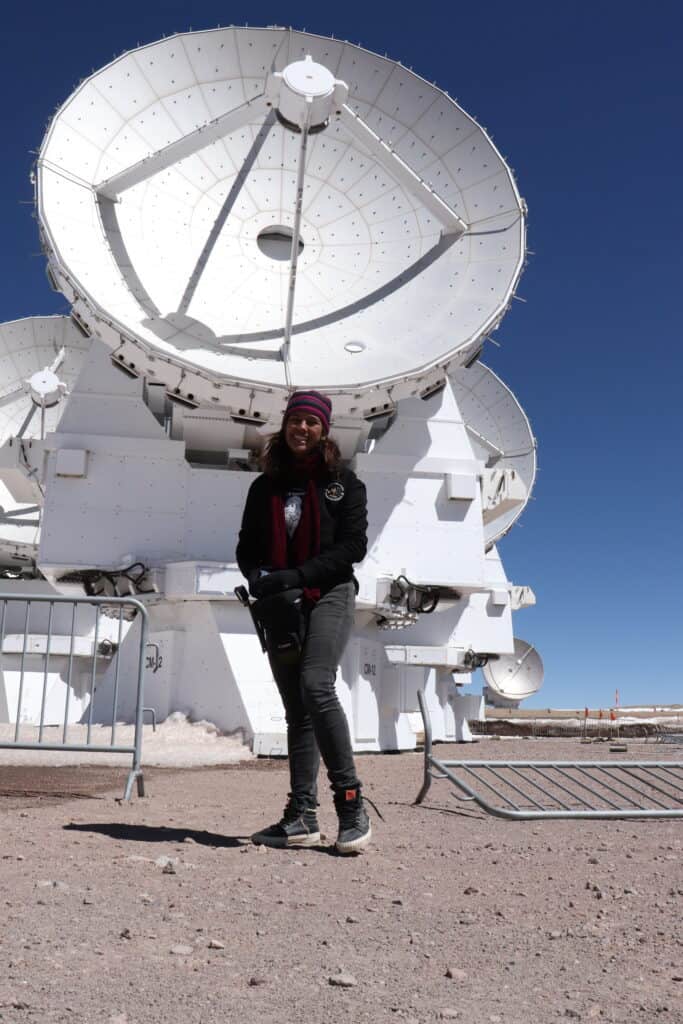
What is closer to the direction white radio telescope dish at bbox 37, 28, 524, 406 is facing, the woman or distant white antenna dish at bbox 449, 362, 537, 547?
the woman

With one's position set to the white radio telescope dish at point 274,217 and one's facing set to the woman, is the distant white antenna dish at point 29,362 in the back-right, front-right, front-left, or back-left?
back-right

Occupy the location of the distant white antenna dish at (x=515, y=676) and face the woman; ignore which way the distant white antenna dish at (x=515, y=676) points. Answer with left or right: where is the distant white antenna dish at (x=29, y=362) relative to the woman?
right

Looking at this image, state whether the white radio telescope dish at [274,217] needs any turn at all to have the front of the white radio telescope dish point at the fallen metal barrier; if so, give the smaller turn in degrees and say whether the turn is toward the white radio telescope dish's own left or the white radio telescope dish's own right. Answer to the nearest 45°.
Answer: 0° — it already faces it

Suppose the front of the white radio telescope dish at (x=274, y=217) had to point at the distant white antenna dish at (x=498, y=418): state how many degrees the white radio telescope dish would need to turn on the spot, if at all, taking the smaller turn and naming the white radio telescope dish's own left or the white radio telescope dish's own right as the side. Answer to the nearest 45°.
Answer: approximately 135° to the white radio telescope dish's own left

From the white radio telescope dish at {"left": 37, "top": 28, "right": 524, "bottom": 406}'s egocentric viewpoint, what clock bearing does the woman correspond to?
The woman is roughly at 12 o'clock from the white radio telescope dish.

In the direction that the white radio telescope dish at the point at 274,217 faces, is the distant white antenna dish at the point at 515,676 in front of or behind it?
behind

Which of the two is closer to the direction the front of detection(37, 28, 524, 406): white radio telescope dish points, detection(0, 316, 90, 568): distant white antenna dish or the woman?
the woman

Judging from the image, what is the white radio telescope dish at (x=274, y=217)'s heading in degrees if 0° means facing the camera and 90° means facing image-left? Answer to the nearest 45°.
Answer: approximately 0°

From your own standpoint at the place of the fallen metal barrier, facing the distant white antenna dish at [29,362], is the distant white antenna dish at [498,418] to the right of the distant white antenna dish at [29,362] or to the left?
right

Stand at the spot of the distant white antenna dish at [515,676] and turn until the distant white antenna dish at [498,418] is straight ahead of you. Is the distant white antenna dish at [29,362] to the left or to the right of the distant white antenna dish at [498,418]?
right
